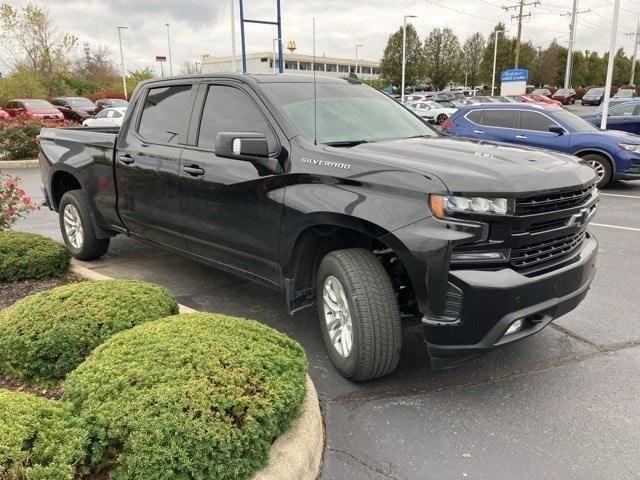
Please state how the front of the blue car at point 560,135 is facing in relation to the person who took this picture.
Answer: facing the viewer and to the right of the viewer

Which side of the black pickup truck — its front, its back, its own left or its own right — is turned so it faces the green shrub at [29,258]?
back

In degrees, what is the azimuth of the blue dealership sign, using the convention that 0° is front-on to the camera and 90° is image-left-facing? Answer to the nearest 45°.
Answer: approximately 0°

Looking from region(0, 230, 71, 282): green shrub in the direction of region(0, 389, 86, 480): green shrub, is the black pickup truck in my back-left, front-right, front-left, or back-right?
front-left

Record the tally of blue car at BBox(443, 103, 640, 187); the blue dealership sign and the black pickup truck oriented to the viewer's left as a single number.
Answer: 0

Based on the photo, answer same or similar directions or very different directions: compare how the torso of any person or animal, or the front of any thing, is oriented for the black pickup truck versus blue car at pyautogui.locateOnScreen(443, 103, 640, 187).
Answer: same or similar directions

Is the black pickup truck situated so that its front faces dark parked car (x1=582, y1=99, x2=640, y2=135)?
no

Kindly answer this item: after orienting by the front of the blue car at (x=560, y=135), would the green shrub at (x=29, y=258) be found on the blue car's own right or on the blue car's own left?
on the blue car's own right

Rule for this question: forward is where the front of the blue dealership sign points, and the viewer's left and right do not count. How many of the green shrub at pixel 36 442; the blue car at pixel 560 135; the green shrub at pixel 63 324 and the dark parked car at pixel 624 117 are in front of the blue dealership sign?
4

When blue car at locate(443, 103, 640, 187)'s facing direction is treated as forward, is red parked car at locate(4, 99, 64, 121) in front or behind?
behind

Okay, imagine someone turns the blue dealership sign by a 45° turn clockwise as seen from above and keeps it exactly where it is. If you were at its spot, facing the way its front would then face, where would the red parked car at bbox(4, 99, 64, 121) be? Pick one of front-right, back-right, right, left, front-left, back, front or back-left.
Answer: front

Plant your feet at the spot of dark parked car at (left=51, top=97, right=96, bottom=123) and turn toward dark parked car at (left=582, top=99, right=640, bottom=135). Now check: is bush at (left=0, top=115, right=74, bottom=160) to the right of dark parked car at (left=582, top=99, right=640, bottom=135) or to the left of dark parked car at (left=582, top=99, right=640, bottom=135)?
right

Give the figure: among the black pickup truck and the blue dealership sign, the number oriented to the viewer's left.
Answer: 0

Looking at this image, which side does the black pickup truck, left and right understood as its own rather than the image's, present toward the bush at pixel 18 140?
back

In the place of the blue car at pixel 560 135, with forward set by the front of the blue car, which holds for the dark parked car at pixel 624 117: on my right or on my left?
on my left

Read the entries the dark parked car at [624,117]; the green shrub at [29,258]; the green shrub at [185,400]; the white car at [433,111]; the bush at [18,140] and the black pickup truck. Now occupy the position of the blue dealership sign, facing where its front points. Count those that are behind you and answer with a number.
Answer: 0

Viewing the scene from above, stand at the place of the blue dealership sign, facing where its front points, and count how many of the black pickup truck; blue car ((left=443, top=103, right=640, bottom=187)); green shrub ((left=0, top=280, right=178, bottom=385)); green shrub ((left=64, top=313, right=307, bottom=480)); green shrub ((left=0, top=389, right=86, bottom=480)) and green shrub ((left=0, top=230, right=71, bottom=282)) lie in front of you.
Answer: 6

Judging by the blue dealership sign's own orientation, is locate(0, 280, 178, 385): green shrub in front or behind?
in front

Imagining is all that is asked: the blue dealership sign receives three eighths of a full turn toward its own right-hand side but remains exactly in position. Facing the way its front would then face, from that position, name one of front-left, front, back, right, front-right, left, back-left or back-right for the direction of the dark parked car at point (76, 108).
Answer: left

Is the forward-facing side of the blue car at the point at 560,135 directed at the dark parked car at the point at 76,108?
no
